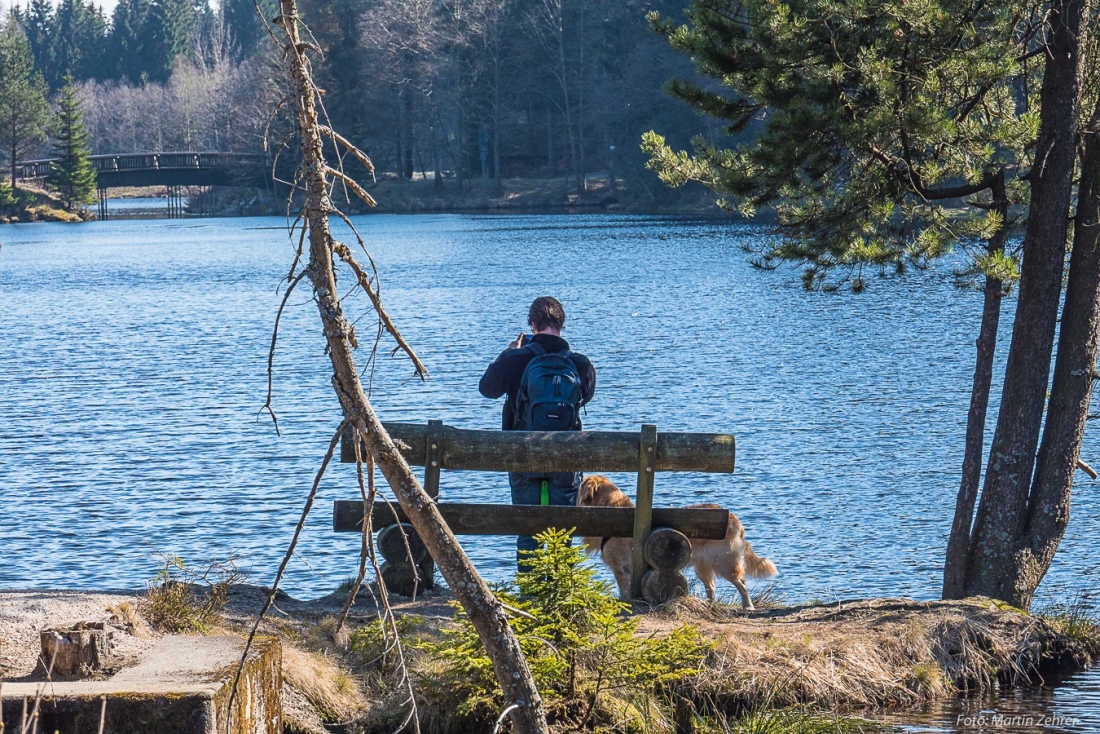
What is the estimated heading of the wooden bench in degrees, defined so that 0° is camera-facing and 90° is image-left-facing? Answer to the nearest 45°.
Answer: approximately 180°

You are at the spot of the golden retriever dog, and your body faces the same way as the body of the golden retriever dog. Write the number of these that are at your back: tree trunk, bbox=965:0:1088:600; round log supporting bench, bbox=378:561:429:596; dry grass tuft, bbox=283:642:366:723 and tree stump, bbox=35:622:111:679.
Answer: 1

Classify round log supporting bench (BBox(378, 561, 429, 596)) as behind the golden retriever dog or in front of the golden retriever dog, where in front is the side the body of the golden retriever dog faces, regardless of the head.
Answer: in front

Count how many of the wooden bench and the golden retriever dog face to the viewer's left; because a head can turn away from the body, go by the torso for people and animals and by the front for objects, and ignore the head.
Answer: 1

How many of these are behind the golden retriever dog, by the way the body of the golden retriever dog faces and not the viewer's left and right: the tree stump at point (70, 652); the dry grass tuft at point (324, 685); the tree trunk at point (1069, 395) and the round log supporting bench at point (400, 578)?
1

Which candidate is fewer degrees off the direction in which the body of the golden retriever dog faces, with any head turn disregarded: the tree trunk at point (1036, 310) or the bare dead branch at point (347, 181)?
the bare dead branch

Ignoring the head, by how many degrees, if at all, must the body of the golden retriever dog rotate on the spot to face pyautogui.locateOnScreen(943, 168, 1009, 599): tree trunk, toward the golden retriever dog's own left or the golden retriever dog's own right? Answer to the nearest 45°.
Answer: approximately 135° to the golden retriever dog's own right

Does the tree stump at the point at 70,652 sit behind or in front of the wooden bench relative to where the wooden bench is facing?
behind

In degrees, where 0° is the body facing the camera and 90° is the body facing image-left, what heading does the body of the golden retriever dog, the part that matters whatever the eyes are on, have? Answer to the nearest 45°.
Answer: approximately 90°

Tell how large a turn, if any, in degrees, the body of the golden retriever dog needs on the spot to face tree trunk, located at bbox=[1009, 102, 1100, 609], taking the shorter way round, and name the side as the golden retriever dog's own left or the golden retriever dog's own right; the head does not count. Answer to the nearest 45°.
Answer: approximately 180°

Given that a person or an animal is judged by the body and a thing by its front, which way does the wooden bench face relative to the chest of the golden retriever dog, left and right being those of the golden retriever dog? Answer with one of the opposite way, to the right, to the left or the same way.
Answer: to the right

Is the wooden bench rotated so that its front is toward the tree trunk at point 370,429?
no

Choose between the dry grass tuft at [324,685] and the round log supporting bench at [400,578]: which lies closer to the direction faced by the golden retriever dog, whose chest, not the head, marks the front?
the round log supporting bench

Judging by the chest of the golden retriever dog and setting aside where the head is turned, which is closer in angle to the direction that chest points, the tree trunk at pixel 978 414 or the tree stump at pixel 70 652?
the tree stump

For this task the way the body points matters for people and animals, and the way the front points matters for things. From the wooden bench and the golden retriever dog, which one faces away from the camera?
the wooden bench

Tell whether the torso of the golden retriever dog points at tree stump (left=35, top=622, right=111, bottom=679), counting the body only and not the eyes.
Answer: no

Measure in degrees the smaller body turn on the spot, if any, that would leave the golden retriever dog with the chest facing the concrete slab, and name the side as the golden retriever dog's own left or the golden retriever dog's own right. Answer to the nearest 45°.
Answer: approximately 45° to the golden retriever dog's own left
